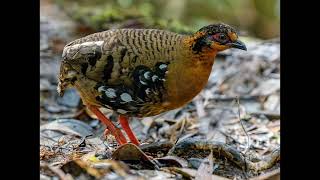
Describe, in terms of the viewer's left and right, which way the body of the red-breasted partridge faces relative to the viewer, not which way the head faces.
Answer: facing to the right of the viewer
